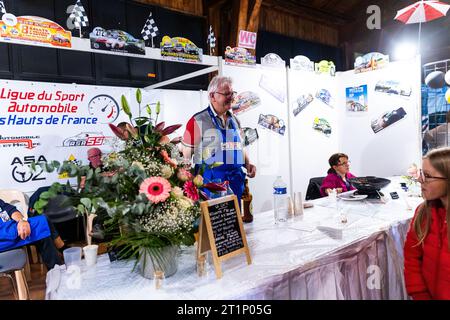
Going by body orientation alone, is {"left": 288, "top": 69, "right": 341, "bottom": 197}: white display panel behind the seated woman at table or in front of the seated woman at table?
behind

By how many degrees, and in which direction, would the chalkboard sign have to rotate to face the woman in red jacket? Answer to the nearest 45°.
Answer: approximately 45° to its left

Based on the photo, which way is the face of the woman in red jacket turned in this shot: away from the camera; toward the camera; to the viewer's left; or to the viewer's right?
to the viewer's left

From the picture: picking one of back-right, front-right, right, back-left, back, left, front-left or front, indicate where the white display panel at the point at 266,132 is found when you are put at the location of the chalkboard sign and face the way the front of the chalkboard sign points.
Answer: back-left

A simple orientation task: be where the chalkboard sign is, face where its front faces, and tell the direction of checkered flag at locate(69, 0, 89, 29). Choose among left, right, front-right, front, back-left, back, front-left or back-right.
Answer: back
